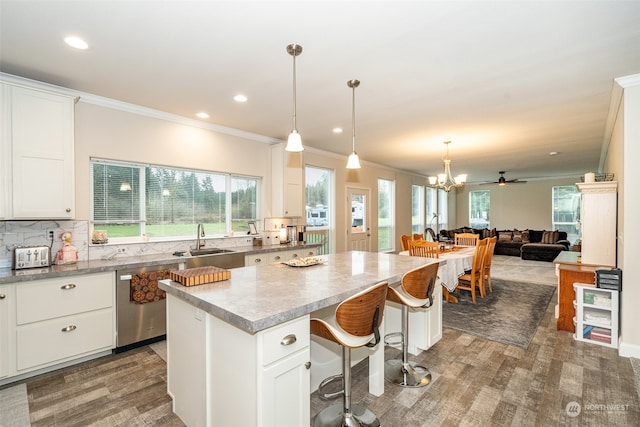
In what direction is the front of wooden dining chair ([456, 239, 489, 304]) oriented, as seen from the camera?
facing away from the viewer and to the left of the viewer

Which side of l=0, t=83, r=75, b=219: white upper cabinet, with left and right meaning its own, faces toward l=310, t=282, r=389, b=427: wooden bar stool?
front

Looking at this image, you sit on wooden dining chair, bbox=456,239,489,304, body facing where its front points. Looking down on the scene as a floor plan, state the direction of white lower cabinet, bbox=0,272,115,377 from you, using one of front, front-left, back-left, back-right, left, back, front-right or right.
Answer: left

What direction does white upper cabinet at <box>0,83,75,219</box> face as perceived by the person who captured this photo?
facing the viewer and to the right of the viewer

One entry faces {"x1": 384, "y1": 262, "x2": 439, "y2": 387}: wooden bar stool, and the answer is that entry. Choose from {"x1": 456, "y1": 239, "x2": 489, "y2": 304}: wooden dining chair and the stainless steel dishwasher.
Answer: the stainless steel dishwasher

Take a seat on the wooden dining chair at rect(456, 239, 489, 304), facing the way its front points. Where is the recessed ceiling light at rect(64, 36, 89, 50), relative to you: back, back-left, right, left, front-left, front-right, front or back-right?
left

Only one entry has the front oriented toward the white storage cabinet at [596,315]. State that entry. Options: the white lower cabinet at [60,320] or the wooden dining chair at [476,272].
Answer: the white lower cabinet
